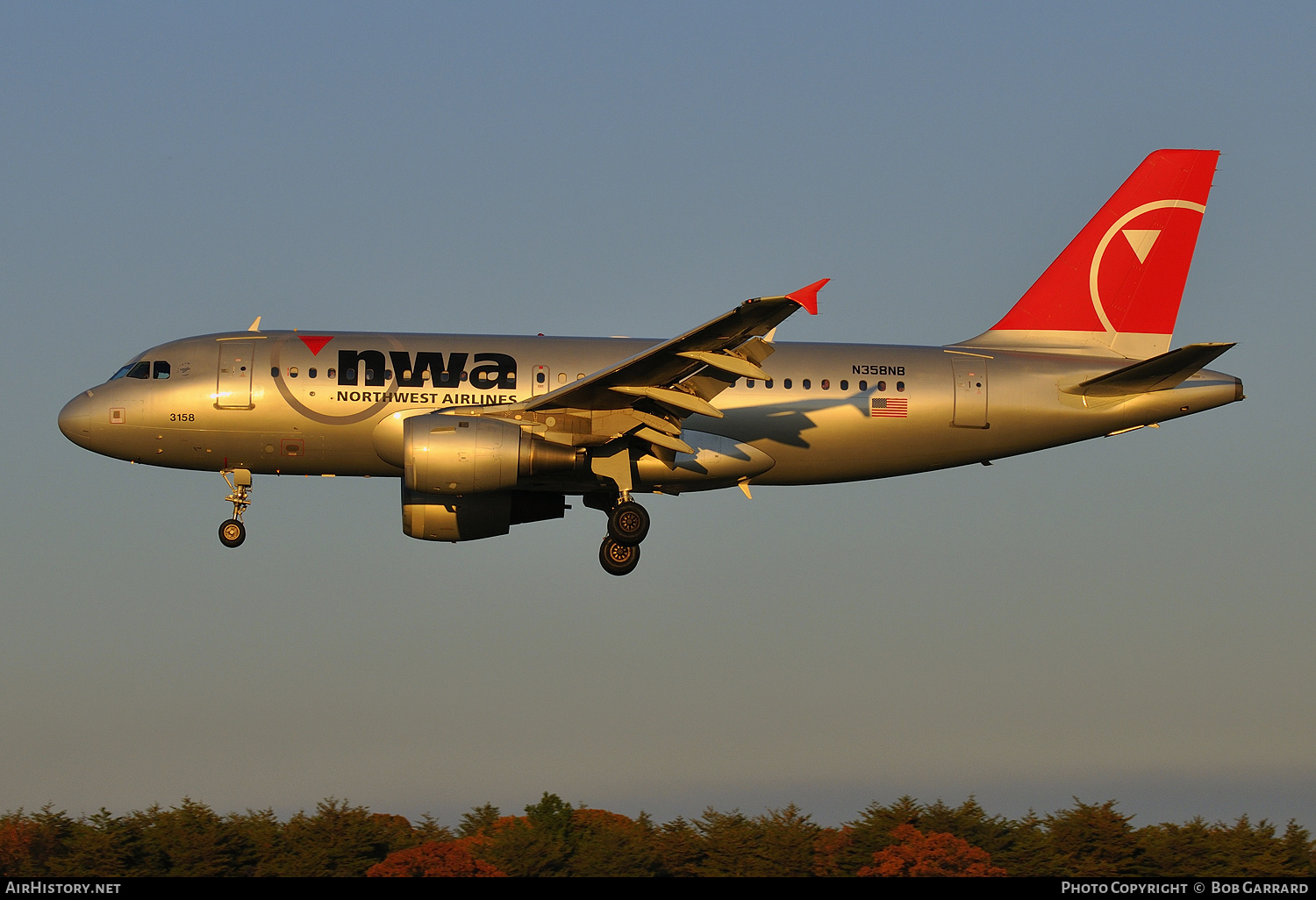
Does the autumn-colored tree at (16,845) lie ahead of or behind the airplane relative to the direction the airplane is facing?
ahead

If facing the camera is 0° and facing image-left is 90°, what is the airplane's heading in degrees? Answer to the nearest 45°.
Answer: approximately 90°
